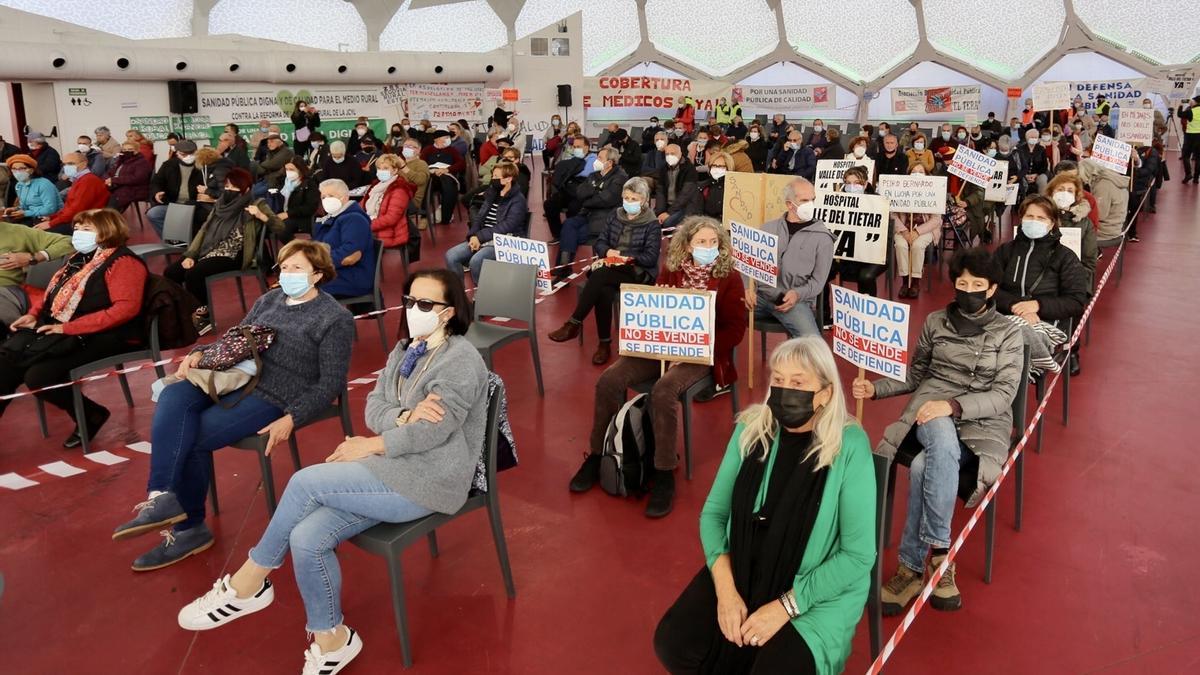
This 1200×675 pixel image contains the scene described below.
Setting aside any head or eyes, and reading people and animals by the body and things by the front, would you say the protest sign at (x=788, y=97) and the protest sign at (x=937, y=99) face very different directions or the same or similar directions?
same or similar directions

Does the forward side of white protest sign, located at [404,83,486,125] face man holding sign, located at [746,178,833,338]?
yes

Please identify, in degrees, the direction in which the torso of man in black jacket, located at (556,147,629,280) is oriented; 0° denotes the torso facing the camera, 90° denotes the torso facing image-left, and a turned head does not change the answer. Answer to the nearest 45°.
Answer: approximately 45°

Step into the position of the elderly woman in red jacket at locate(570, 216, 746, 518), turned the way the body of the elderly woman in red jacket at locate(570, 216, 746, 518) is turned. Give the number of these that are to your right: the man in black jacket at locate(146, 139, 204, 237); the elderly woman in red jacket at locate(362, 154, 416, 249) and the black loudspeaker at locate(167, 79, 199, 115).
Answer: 3

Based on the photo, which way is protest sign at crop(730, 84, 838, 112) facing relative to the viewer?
toward the camera

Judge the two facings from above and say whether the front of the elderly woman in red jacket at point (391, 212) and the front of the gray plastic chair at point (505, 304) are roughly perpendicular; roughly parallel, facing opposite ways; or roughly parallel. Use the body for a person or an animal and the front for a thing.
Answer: roughly parallel

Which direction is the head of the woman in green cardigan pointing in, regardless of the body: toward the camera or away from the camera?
toward the camera

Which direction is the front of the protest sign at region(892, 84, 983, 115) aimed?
toward the camera

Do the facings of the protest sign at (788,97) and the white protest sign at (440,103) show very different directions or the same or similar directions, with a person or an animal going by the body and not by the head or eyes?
same or similar directions

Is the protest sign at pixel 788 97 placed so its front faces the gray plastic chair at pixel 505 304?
yes

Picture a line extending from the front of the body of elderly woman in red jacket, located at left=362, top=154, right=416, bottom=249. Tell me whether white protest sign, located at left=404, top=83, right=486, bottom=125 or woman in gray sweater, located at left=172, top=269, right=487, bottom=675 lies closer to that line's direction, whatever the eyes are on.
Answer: the woman in gray sweater

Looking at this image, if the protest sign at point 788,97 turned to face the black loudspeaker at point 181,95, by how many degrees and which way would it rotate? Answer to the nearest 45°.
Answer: approximately 45° to its right

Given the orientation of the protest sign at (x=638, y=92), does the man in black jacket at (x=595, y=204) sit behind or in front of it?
in front

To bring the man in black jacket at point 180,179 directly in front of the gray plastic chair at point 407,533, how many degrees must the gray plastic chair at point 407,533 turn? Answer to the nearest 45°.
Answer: approximately 135° to its right

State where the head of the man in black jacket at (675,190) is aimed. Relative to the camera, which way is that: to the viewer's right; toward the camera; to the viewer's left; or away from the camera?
toward the camera

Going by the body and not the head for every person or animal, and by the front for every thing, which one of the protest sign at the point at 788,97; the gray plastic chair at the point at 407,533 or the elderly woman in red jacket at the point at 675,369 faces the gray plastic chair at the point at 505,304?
the protest sign

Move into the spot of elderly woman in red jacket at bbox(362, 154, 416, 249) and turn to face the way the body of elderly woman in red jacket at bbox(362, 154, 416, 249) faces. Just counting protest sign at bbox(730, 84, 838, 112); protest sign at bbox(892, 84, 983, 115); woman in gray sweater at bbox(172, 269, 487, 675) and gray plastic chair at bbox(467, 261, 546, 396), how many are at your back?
2

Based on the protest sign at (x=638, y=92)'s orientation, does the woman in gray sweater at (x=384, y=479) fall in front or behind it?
in front

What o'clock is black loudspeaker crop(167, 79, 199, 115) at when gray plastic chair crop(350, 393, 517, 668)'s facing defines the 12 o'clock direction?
The black loudspeaker is roughly at 4 o'clock from the gray plastic chair.

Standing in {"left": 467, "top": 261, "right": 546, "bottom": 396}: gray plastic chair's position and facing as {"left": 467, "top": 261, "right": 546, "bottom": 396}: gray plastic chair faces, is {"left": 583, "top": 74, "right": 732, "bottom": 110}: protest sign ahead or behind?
behind
